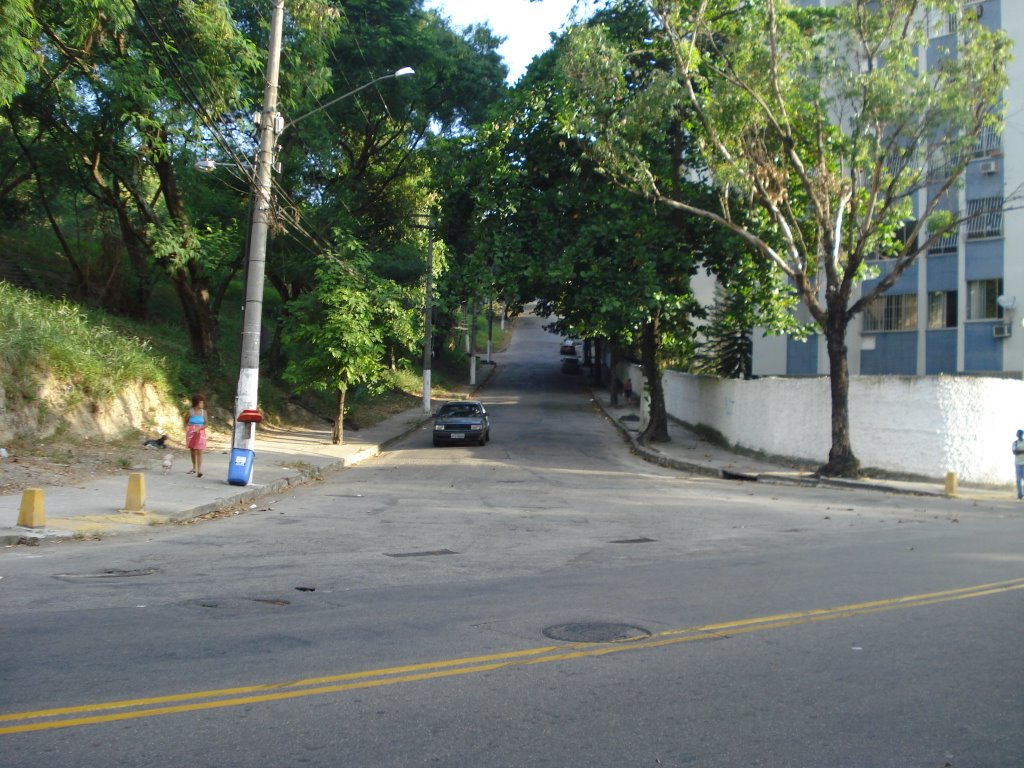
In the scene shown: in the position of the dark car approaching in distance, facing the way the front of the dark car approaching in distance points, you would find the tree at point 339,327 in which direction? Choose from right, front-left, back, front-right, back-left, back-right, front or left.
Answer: front-right

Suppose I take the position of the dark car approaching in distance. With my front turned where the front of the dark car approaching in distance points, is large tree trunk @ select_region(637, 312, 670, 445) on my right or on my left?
on my left

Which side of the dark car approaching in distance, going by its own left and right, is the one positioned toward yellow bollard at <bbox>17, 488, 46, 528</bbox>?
front

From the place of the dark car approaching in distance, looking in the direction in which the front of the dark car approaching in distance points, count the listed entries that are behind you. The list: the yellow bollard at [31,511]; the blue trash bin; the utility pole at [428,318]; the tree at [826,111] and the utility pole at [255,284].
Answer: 1

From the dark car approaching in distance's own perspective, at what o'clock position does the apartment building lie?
The apartment building is roughly at 9 o'clock from the dark car approaching in distance.

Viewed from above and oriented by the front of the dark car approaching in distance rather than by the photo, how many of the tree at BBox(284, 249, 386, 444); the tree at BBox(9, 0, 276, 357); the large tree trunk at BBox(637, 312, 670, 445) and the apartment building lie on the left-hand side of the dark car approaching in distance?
2

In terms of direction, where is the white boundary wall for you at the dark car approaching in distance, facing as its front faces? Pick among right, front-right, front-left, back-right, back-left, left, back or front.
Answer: front-left

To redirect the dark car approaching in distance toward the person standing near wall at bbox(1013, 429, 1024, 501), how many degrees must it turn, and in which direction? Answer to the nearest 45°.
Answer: approximately 45° to its left

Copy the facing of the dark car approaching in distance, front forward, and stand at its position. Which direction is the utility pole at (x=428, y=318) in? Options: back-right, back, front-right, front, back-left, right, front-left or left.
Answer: back

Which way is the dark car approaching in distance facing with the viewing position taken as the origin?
facing the viewer

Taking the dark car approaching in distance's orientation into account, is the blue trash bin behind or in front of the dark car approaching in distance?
in front

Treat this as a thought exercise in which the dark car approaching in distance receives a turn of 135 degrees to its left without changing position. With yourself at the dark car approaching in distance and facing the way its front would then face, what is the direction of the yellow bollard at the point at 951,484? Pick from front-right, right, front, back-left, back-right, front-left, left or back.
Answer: right

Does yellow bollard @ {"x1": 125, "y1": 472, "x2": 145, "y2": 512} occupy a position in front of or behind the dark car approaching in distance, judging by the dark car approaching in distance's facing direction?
in front

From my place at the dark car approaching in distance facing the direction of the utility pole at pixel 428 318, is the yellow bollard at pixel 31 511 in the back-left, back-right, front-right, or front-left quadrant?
back-left
